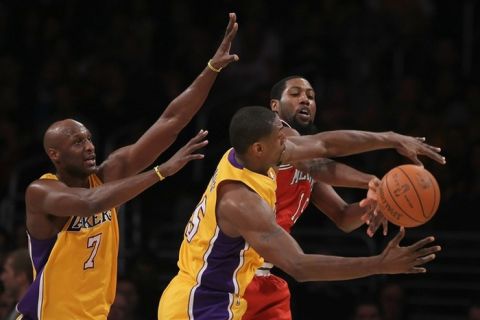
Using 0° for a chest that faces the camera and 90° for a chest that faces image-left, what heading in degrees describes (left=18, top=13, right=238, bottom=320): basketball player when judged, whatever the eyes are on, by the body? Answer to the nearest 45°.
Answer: approximately 315°

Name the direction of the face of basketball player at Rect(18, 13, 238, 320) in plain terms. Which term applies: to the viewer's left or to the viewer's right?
to the viewer's right

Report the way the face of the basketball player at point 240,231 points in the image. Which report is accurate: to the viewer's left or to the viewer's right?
to the viewer's right

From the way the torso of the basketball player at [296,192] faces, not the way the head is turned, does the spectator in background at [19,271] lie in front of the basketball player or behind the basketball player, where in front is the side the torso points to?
behind

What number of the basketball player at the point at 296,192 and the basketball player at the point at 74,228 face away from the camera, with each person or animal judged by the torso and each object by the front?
0

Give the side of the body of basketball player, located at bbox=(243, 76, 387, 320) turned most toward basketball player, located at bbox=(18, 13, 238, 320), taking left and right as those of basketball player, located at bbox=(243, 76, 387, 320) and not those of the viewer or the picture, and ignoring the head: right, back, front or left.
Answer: right

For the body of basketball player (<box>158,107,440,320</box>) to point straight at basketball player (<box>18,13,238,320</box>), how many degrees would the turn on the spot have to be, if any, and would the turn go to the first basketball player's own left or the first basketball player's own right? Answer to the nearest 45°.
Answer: approximately 180°

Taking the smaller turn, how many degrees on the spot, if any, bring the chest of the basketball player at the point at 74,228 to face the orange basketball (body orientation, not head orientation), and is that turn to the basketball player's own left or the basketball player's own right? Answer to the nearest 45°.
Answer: approximately 45° to the basketball player's own left

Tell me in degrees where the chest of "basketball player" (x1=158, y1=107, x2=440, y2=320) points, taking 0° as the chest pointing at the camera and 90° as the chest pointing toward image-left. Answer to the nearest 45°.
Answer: approximately 270°

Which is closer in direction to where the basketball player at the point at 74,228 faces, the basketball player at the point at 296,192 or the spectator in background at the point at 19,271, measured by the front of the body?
the basketball player

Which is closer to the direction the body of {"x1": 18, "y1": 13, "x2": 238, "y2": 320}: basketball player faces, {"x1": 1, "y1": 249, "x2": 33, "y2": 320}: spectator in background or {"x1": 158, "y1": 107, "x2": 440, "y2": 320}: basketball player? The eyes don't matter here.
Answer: the basketball player
